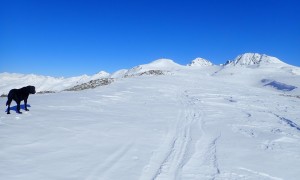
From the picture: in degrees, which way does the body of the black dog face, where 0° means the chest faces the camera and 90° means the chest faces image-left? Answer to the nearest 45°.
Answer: approximately 270°
